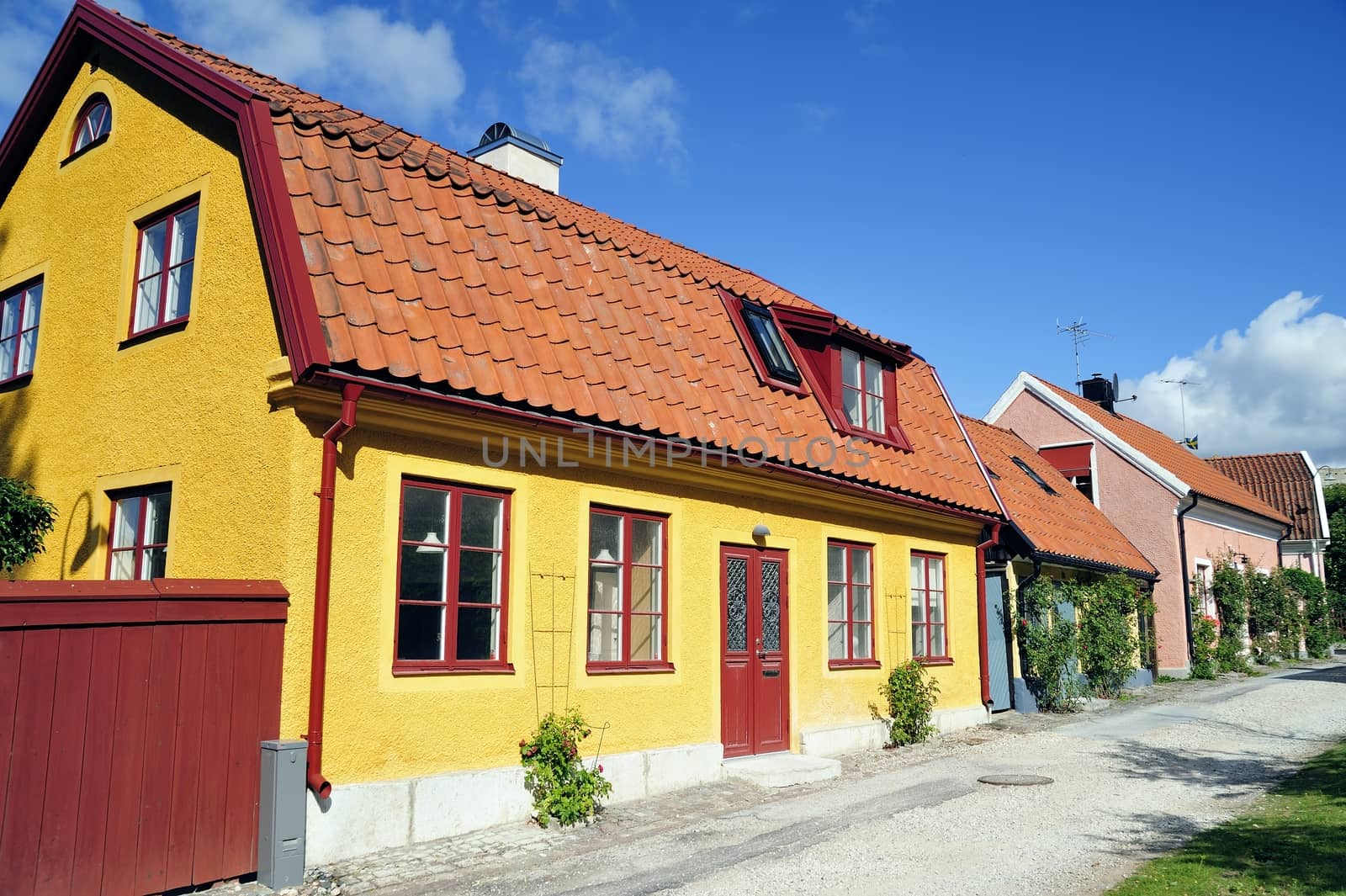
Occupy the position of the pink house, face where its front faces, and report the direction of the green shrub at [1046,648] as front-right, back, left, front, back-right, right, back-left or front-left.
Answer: front-right

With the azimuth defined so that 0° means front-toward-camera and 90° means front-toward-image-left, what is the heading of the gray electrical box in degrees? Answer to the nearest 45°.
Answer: approximately 315°

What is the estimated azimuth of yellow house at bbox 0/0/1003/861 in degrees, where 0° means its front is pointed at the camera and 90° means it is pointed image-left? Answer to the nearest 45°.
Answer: approximately 315°

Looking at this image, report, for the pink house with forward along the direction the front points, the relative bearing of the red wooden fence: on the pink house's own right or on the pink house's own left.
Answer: on the pink house's own right

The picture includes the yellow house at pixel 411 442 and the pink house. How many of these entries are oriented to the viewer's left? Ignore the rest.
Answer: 0

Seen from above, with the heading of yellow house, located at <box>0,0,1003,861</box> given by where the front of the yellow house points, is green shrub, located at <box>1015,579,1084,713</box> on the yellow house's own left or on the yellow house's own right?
on the yellow house's own left

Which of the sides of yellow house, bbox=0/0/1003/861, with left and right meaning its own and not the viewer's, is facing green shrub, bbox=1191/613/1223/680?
left

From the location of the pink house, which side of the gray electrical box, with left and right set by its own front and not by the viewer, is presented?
left

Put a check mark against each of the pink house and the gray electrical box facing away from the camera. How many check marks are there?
0

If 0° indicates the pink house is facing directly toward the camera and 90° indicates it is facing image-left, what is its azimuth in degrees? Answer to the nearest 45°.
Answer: approximately 315°

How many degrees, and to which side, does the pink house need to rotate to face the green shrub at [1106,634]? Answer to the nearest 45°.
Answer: approximately 45° to its right
